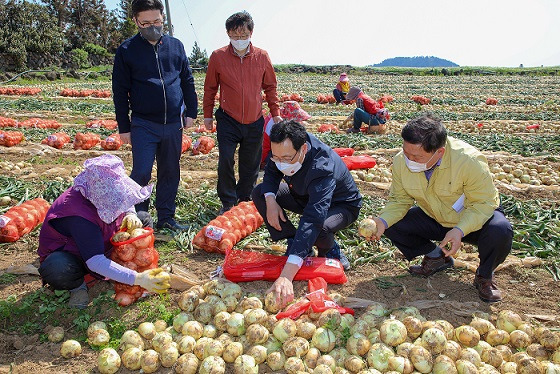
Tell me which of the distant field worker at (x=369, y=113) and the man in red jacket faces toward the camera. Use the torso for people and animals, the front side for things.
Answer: the man in red jacket

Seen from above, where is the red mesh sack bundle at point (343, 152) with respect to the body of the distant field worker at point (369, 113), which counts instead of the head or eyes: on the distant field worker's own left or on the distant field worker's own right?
on the distant field worker's own left

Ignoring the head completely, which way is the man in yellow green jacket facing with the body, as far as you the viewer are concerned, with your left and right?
facing the viewer and to the left of the viewer

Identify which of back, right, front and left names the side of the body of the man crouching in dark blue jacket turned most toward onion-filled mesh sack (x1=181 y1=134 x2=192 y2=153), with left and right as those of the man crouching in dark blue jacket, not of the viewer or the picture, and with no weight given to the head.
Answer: right

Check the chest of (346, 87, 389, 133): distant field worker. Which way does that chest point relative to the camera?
to the viewer's left

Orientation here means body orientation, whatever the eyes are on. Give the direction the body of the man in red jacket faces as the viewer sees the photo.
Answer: toward the camera

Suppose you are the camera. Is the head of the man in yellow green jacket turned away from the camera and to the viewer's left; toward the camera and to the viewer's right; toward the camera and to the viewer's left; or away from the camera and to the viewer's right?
toward the camera and to the viewer's left

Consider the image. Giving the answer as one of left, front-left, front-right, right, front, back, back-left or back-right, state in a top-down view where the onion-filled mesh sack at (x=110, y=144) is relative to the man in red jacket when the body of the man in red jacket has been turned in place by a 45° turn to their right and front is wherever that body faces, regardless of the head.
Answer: right

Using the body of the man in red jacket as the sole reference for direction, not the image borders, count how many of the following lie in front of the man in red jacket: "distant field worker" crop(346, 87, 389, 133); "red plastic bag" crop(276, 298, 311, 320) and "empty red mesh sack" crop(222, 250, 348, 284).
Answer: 2

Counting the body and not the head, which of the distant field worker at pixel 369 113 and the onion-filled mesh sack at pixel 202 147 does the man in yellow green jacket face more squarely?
the onion-filled mesh sack

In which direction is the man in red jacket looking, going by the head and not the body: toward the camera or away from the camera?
toward the camera

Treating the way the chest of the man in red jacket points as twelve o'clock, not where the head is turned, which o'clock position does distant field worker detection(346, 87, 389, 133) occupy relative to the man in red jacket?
The distant field worker is roughly at 7 o'clock from the man in red jacket.

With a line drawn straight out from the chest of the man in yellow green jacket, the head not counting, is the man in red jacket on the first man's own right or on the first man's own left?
on the first man's own right

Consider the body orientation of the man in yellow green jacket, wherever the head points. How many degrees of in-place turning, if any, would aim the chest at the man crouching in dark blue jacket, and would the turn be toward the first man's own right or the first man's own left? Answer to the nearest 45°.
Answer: approximately 45° to the first man's own right

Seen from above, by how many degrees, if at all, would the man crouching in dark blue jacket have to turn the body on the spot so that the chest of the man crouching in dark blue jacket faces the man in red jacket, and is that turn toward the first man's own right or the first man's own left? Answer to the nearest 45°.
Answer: approximately 90° to the first man's own right

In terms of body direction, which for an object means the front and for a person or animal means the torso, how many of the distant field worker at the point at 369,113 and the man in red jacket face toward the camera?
1

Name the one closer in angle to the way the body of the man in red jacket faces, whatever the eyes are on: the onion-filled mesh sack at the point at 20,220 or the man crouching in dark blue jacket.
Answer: the man crouching in dark blue jacket

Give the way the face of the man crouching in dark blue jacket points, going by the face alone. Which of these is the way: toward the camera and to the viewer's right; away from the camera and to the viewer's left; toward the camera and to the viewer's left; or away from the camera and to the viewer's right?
toward the camera and to the viewer's left

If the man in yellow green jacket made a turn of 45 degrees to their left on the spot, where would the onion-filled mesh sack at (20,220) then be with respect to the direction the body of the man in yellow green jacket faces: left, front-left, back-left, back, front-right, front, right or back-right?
right
